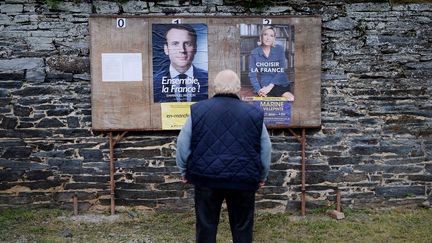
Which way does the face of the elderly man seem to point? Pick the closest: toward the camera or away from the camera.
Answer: away from the camera

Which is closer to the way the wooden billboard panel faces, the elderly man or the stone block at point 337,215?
the elderly man

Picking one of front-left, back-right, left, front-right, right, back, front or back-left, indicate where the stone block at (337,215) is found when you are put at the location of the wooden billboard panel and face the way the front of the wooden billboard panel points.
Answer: left

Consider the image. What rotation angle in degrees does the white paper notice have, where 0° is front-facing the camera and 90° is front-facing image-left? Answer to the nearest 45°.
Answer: approximately 0°

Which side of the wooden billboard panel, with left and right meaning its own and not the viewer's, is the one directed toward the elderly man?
front

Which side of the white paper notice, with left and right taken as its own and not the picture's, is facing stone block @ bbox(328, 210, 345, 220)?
left

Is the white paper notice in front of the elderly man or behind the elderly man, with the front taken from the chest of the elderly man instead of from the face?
in front

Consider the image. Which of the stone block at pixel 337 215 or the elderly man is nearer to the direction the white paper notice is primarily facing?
the elderly man

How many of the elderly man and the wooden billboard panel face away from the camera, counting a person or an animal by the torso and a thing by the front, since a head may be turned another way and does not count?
1

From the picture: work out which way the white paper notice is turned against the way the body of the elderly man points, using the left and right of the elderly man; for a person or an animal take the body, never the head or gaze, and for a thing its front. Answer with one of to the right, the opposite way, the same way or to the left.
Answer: the opposite way

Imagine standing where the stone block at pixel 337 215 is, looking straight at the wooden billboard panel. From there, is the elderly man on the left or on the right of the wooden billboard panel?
left

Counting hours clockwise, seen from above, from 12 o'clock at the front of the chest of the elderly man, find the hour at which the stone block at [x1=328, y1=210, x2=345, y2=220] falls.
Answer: The stone block is roughly at 1 o'clock from the elderly man.

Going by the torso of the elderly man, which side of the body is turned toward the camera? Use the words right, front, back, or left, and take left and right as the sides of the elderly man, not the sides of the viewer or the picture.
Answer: back
